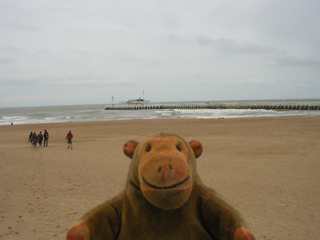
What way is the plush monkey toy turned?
toward the camera
